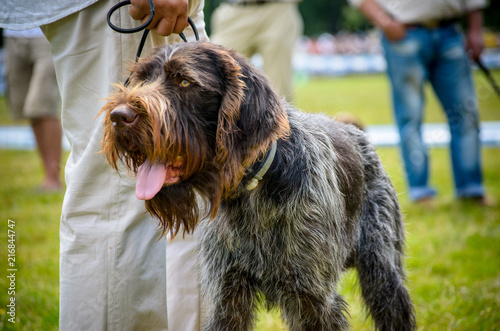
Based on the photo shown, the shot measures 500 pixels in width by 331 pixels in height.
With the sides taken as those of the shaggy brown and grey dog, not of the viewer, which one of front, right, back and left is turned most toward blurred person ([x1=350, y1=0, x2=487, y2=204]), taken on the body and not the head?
back

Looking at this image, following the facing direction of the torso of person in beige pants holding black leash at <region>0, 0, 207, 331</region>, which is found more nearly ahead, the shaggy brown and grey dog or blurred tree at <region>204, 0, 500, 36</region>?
the shaggy brown and grey dog

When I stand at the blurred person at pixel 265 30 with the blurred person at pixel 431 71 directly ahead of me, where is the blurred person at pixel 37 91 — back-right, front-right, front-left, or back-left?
back-right

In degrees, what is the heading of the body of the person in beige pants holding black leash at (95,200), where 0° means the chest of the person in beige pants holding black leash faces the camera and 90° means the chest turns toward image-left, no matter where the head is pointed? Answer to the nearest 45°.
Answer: approximately 270°

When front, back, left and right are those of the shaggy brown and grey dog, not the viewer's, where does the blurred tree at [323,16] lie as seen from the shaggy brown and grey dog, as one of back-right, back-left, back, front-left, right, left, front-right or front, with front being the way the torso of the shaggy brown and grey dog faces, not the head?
back-right

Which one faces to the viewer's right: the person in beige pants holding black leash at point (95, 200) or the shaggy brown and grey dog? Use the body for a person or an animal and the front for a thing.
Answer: the person in beige pants holding black leash

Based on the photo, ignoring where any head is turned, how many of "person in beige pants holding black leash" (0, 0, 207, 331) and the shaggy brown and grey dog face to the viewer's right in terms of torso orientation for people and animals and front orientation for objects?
1

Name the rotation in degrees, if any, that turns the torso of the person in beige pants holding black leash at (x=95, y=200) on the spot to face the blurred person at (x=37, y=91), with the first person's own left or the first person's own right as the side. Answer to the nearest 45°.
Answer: approximately 90° to the first person's own left

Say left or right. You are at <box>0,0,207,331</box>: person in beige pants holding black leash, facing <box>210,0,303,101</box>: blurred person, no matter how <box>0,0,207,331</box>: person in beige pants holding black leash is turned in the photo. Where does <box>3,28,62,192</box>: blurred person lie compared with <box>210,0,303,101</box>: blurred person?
left
